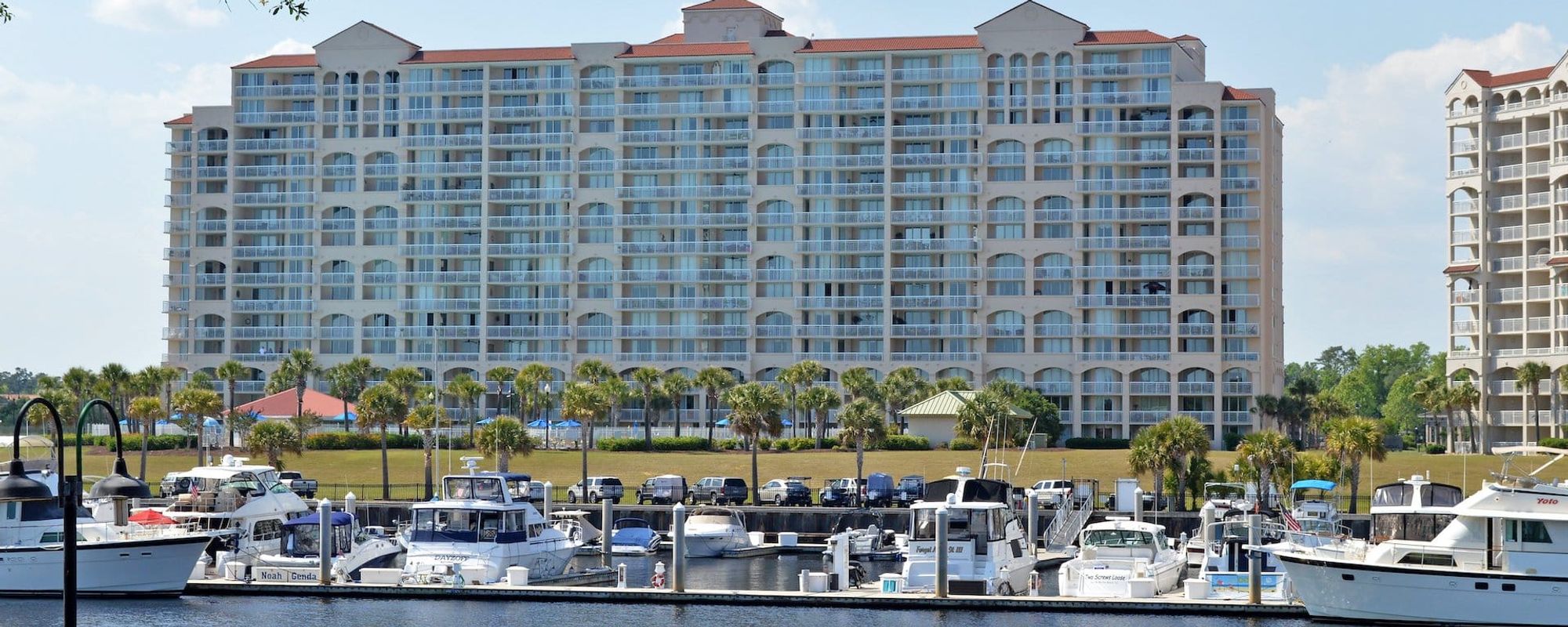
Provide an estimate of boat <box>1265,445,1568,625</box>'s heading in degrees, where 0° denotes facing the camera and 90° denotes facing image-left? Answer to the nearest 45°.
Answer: approximately 90°
